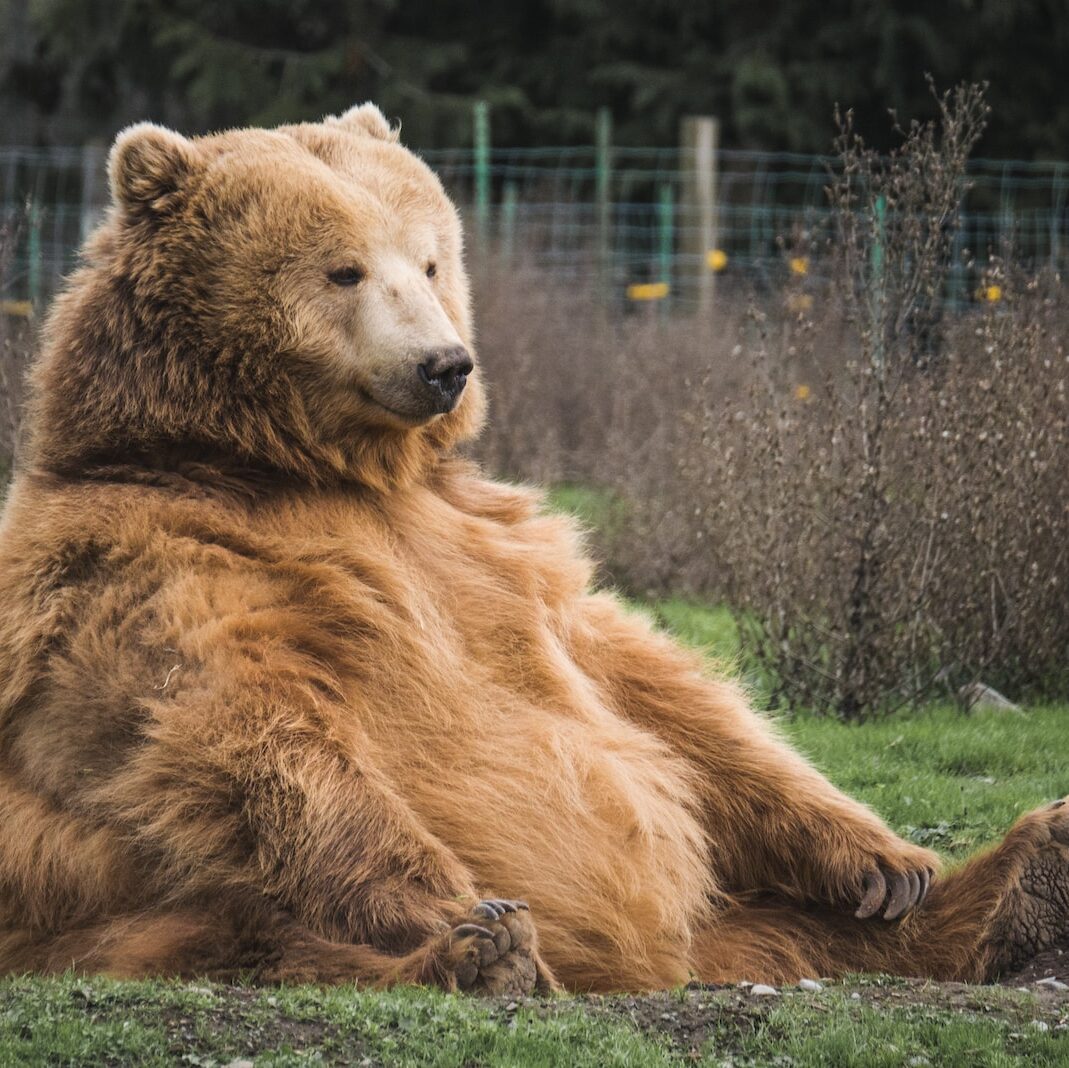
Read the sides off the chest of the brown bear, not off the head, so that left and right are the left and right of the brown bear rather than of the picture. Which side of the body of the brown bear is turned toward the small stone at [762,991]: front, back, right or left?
front

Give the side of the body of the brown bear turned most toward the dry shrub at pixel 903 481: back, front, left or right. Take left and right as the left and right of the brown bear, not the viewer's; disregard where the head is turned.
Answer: left

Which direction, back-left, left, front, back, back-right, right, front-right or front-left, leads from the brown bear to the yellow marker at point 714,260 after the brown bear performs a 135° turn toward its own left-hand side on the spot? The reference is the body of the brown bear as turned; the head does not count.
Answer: front

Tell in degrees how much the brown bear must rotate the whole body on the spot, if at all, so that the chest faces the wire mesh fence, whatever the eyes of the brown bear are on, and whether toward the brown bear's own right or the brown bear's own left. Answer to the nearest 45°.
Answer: approximately 135° to the brown bear's own left

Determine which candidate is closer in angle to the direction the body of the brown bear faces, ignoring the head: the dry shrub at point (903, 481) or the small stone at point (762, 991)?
the small stone

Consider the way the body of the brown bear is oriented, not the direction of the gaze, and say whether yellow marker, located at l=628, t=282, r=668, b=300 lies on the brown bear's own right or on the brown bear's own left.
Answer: on the brown bear's own left
